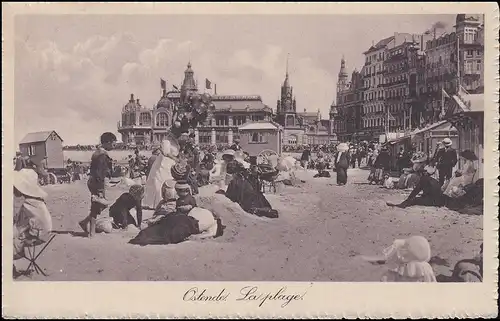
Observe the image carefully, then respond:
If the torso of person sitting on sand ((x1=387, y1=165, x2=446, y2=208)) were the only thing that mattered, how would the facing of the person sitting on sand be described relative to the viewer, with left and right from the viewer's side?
facing to the left of the viewer

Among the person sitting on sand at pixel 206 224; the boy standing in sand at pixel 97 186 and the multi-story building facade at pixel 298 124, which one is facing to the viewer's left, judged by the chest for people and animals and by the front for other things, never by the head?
the person sitting on sand

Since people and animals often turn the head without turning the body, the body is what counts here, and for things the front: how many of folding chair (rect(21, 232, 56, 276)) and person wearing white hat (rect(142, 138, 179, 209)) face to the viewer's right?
1

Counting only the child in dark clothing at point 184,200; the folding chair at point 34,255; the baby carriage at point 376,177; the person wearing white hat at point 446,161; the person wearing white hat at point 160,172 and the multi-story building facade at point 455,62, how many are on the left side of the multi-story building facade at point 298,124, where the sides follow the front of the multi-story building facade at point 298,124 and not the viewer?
3
